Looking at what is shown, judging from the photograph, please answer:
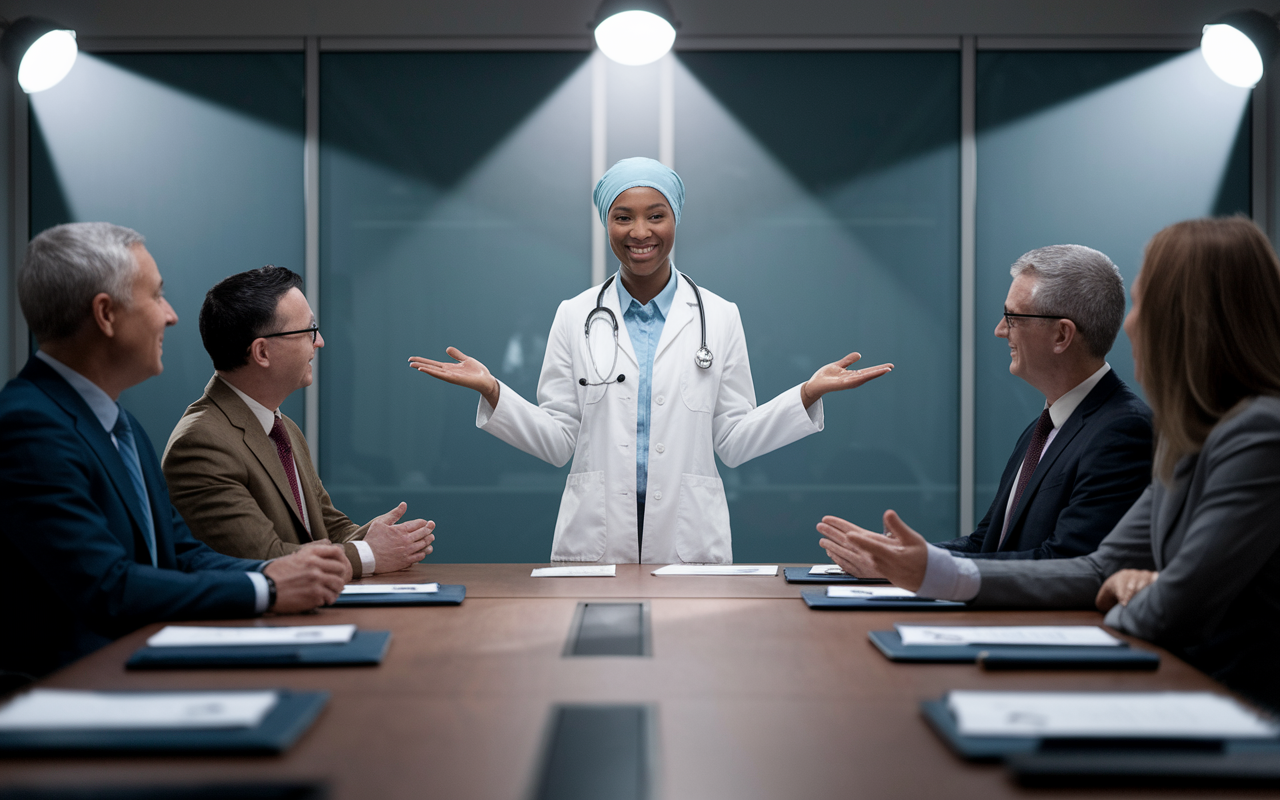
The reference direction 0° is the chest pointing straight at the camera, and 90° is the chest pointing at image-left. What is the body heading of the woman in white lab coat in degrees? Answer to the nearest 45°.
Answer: approximately 0°

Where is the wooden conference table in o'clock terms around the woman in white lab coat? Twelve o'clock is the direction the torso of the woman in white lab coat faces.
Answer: The wooden conference table is roughly at 12 o'clock from the woman in white lab coat.

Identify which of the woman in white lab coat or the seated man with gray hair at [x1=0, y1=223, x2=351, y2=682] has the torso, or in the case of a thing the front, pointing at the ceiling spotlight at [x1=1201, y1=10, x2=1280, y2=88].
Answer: the seated man with gray hair

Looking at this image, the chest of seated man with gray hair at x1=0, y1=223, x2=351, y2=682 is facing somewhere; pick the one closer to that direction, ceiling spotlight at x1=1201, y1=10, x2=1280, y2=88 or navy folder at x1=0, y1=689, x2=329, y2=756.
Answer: the ceiling spotlight

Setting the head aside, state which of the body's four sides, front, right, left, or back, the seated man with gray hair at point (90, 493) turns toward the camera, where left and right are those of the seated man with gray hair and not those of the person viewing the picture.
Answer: right

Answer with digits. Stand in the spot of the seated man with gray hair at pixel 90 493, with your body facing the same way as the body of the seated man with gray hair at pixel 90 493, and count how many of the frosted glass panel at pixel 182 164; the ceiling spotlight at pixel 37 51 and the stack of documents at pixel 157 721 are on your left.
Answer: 2

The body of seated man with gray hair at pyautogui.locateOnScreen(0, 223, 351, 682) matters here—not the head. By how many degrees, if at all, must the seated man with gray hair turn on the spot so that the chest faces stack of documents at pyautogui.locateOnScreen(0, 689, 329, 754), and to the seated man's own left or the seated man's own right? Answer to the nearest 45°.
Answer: approximately 90° to the seated man's own right

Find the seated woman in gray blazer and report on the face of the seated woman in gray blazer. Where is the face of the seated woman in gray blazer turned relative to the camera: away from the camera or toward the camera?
away from the camera

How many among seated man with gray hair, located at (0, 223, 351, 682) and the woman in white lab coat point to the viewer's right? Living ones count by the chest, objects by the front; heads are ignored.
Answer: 1
